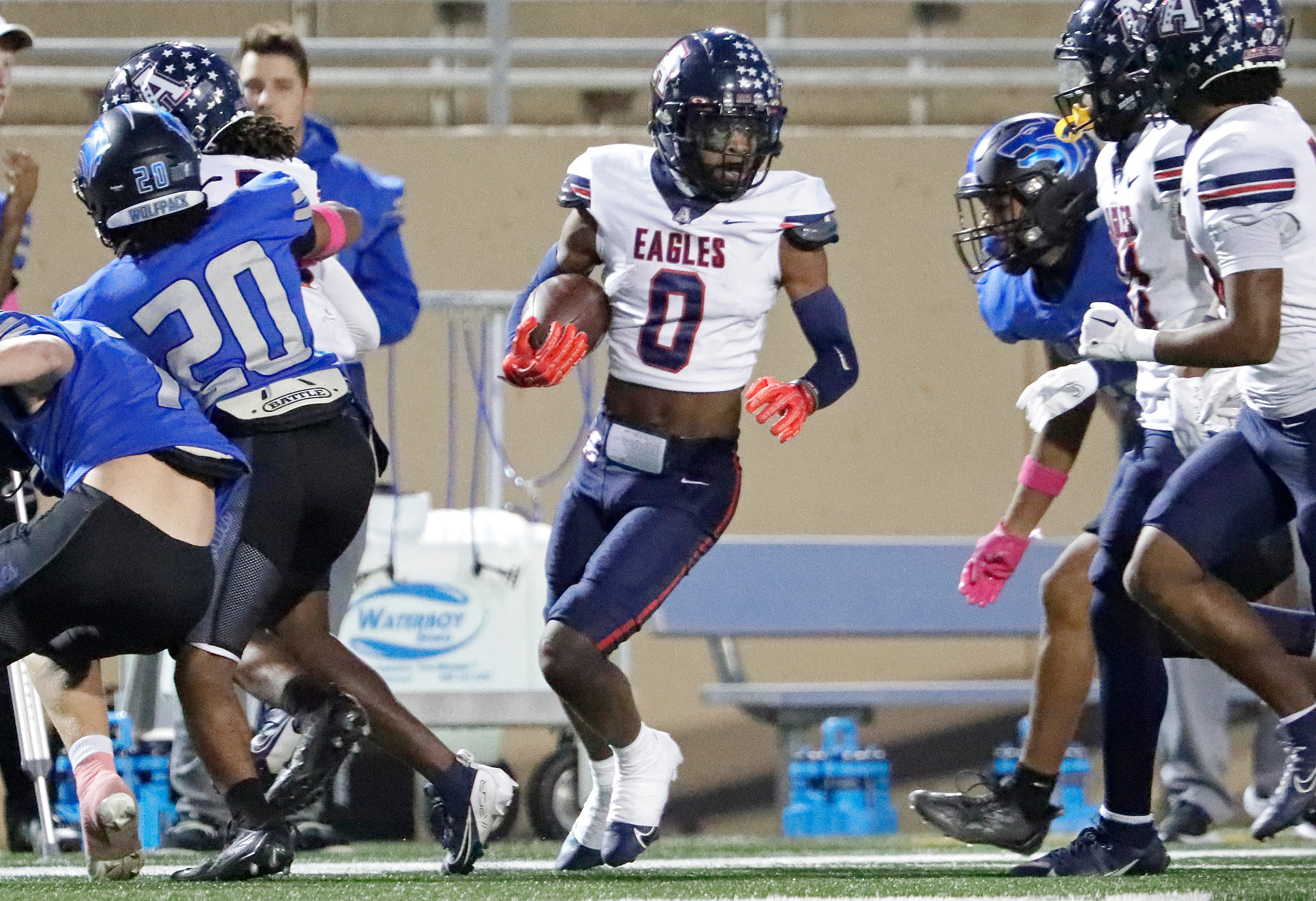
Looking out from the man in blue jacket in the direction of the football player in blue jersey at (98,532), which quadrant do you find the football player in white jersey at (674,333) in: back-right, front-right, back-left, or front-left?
front-left

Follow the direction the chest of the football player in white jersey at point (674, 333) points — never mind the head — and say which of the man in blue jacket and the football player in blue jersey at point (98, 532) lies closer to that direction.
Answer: the football player in blue jersey

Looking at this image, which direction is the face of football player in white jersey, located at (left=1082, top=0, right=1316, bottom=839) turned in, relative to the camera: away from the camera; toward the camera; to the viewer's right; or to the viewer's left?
to the viewer's left

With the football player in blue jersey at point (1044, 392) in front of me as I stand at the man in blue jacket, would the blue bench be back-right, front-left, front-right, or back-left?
front-left

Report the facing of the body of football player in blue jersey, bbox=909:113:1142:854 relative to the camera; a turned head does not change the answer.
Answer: to the viewer's left

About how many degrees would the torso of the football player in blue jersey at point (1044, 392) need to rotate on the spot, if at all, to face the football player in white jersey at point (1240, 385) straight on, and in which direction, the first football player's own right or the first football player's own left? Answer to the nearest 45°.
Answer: approximately 135° to the first football player's own left

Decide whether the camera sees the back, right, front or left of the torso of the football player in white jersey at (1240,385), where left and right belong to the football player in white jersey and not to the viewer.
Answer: left

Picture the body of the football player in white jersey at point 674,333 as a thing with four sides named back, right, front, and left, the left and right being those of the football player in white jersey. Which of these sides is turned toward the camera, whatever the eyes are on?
front

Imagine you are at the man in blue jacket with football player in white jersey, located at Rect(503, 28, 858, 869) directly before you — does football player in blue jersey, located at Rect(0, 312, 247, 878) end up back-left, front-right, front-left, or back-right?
front-right

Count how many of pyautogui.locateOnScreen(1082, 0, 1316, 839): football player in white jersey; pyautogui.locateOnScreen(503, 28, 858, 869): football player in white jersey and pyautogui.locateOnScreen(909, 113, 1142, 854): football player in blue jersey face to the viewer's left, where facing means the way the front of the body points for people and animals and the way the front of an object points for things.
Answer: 2

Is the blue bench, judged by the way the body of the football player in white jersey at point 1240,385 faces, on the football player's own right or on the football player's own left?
on the football player's own right

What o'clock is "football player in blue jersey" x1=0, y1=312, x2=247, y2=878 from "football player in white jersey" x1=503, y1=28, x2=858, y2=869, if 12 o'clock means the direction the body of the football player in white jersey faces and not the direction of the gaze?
The football player in blue jersey is roughly at 2 o'clock from the football player in white jersey.
